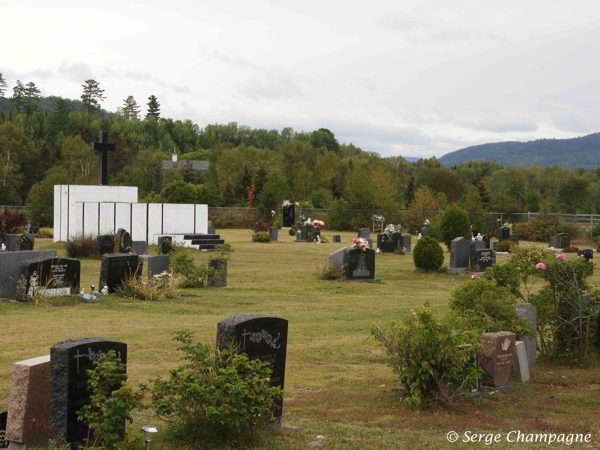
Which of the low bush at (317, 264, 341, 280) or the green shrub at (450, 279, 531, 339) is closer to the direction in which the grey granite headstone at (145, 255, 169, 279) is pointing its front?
the green shrub

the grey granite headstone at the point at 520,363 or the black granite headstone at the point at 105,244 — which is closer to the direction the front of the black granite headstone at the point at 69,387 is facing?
the grey granite headstone

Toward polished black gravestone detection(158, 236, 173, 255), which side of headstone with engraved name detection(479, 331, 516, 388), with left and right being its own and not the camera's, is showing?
back

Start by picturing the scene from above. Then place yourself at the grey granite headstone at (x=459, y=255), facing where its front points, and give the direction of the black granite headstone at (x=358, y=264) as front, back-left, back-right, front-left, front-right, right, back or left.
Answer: right

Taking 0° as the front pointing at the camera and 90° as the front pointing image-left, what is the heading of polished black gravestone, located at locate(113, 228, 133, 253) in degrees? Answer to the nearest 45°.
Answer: approximately 315°

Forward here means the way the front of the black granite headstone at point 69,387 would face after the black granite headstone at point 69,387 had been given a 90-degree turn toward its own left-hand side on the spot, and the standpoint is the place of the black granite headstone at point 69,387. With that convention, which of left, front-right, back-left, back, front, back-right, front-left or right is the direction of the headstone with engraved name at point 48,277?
front-left

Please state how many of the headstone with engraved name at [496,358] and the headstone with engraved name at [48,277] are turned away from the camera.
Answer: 0

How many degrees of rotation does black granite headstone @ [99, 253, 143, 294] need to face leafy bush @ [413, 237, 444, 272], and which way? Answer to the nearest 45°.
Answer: approximately 90° to its left

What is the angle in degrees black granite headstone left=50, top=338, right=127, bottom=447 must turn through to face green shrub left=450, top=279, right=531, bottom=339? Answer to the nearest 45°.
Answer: approximately 90° to its left

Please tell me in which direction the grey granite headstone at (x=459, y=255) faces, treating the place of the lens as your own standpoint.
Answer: facing the viewer and to the right of the viewer

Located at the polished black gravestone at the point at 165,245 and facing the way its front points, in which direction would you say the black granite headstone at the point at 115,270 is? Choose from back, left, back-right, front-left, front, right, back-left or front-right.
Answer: front-right
